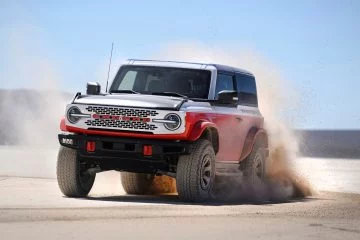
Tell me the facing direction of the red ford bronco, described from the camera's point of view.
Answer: facing the viewer and to the left of the viewer
